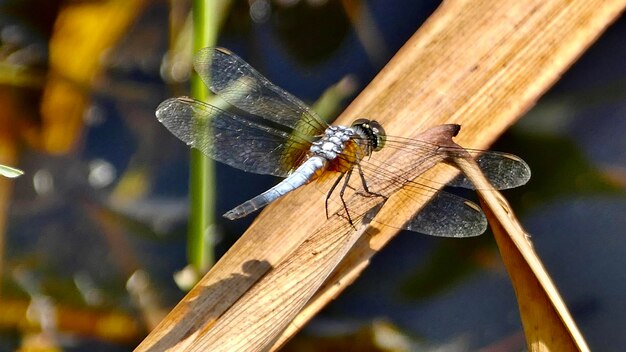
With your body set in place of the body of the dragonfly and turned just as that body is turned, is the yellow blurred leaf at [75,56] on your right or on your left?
on your left

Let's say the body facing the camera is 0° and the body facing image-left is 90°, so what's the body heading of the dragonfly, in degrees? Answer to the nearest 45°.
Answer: approximately 225°
